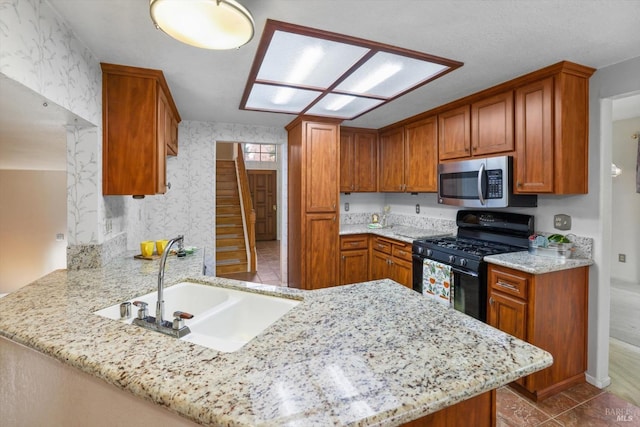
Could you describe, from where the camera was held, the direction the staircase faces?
facing the viewer

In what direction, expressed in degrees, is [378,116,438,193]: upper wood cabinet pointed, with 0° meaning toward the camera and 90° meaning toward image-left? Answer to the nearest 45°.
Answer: approximately 45°

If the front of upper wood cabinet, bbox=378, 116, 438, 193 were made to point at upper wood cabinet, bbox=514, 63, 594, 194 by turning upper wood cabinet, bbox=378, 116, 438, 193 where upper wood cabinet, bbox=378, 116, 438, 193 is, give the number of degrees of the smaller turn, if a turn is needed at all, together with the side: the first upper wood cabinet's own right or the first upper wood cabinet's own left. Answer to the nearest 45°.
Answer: approximately 90° to the first upper wood cabinet's own left

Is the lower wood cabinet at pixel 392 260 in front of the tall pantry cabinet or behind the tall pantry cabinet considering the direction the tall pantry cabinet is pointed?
in front

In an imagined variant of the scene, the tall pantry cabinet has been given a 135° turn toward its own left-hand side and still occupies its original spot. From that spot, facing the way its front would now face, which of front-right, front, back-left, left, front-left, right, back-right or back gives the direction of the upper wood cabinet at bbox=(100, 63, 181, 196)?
back-left

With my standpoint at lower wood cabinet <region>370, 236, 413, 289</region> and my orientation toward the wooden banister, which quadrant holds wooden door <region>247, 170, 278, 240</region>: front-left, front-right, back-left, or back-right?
front-right

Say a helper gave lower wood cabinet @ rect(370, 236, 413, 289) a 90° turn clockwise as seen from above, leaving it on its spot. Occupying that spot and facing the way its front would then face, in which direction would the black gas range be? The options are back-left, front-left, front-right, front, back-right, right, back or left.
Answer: back

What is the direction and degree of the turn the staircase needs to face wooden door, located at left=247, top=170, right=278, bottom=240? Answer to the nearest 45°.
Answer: approximately 180°

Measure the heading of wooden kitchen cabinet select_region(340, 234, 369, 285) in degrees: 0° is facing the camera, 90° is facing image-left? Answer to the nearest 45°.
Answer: approximately 0°

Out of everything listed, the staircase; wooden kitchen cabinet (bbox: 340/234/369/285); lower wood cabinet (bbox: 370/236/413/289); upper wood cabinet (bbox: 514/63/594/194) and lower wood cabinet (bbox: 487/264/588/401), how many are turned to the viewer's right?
0

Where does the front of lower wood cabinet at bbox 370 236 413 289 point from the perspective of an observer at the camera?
facing the viewer and to the left of the viewer

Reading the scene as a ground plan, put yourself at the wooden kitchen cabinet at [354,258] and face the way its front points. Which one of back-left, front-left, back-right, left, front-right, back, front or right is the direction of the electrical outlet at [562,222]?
front-left
